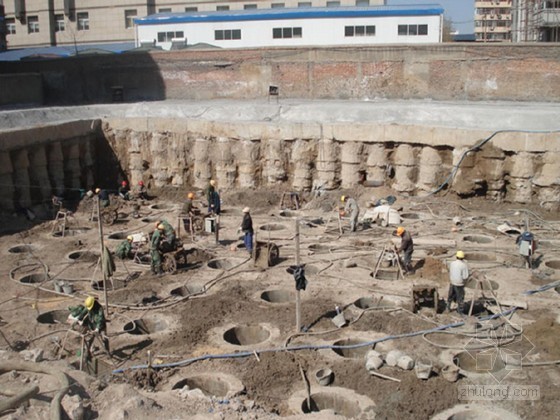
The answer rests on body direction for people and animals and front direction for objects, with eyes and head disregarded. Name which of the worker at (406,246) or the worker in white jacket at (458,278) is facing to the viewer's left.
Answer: the worker

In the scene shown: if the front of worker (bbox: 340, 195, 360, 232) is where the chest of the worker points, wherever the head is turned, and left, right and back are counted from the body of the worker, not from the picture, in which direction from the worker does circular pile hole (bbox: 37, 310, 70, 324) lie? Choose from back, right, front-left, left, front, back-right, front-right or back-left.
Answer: front-left

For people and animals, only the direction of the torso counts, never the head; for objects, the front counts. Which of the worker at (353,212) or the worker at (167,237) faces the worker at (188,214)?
the worker at (353,212)

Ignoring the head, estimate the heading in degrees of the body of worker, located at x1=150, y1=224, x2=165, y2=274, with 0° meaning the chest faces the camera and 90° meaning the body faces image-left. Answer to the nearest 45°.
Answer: approximately 270°

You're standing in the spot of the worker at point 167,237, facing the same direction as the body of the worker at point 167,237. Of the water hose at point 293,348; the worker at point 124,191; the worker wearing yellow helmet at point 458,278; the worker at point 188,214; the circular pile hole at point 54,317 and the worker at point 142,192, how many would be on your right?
3

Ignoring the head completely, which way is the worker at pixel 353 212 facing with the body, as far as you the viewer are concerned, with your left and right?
facing to the left of the viewer

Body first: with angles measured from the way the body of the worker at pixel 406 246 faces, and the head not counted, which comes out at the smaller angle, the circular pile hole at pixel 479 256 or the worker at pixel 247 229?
the worker
